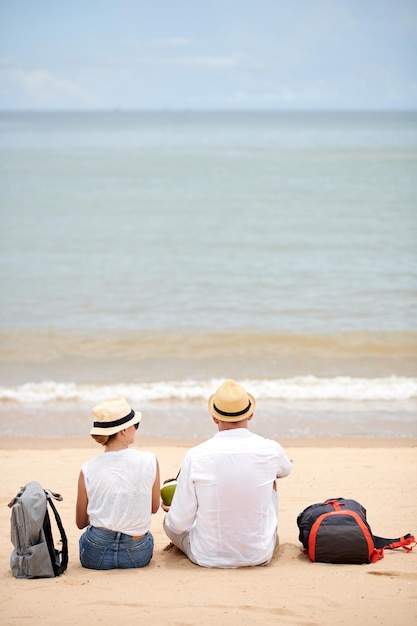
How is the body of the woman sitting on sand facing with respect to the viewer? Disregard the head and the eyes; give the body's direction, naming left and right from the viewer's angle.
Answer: facing away from the viewer

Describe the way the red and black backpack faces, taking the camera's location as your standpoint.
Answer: facing the viewer

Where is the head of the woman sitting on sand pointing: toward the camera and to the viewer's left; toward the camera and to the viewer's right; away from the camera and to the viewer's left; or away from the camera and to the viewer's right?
away from the camera and to the viewer's right

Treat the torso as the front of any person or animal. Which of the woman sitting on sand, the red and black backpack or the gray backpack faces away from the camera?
the woman sitting on sand

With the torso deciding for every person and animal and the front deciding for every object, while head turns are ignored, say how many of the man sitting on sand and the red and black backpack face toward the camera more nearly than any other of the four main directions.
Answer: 1

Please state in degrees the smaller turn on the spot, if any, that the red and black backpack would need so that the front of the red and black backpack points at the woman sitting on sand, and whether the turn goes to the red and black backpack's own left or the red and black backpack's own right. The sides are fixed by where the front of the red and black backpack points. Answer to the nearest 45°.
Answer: approximately 90° to the red and black backpack's own right

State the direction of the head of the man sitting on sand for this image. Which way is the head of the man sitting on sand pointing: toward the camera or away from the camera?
away from the camera

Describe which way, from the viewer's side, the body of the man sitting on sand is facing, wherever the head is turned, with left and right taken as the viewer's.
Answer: facing away from the viewer

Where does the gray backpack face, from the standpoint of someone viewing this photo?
facing to the left of the viewer

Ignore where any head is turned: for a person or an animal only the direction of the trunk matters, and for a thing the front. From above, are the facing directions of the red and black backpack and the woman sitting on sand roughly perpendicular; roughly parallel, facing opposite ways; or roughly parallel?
roughly parallel, facing opposite ways
